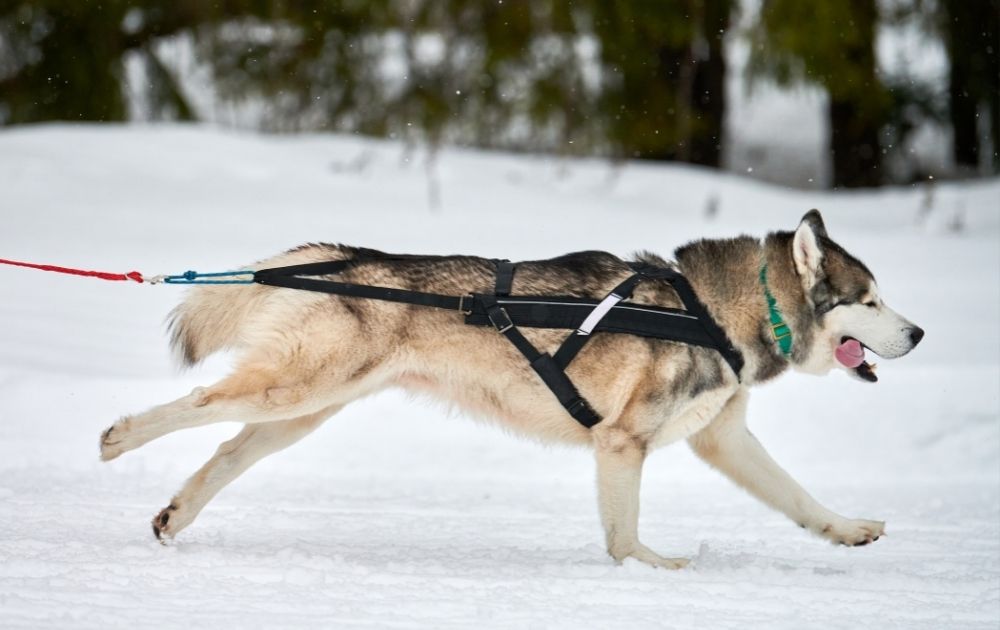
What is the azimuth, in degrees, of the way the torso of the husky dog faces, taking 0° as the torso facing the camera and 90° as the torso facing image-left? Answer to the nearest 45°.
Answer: approximately 270°

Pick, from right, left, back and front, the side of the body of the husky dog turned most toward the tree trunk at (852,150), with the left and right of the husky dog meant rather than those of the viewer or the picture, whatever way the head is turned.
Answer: left

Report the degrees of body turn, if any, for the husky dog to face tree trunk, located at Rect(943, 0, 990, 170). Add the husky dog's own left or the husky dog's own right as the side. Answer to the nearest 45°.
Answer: approximately 45° to the husky dog's own left

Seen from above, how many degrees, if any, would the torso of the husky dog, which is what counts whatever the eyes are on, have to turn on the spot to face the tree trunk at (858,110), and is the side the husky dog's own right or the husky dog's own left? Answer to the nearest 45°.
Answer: approximately 90° to the husky dog's own left

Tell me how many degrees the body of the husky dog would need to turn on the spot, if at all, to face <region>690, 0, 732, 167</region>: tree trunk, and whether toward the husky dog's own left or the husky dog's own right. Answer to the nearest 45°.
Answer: approximately 90° to the husky dog's own left
